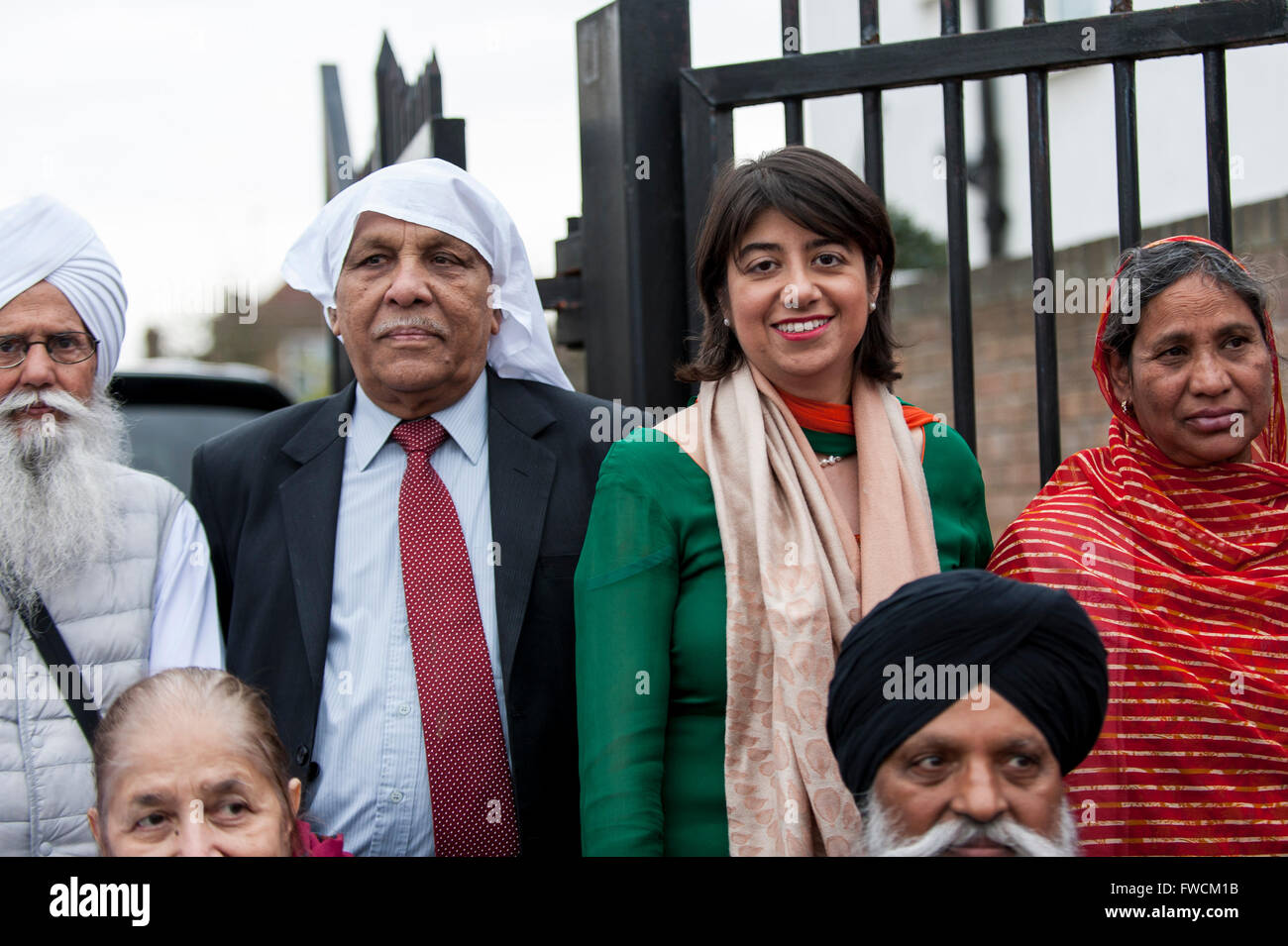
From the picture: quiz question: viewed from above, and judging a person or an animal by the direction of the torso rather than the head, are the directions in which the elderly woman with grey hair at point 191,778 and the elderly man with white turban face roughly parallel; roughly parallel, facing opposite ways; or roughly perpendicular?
roughly parallel

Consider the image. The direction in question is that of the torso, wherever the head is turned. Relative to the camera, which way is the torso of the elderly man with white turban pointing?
toward the camera

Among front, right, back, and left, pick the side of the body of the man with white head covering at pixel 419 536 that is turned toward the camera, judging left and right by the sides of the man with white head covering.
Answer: front

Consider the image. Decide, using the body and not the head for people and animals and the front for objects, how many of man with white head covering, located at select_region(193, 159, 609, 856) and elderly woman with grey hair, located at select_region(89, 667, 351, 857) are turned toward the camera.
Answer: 2

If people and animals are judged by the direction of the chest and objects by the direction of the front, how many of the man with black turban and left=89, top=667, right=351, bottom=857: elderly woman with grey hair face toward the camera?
2

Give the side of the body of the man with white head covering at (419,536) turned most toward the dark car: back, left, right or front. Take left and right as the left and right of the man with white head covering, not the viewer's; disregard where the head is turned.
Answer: back

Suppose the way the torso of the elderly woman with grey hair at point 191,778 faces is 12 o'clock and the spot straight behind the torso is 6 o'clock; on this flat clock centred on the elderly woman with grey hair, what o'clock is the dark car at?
The dark car is roughly at 6 o'clock from the elderly woman with grey hair.

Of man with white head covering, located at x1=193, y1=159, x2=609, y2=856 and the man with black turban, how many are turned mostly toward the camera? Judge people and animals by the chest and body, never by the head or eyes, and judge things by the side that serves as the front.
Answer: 2

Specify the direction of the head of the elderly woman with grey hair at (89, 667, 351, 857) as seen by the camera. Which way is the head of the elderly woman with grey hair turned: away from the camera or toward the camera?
toward the camera

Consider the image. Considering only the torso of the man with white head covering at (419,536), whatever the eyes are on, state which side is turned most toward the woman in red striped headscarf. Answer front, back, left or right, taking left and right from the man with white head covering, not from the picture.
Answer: left

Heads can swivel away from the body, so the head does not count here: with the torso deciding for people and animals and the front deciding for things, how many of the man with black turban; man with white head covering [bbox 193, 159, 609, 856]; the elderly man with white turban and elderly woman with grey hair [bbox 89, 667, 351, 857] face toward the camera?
4
